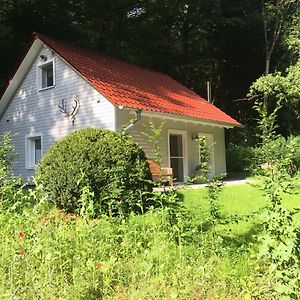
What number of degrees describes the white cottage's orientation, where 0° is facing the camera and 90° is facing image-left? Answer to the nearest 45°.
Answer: approximately 315°

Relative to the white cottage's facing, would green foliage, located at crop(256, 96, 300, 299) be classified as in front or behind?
in front

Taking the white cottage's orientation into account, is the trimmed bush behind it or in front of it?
in front
